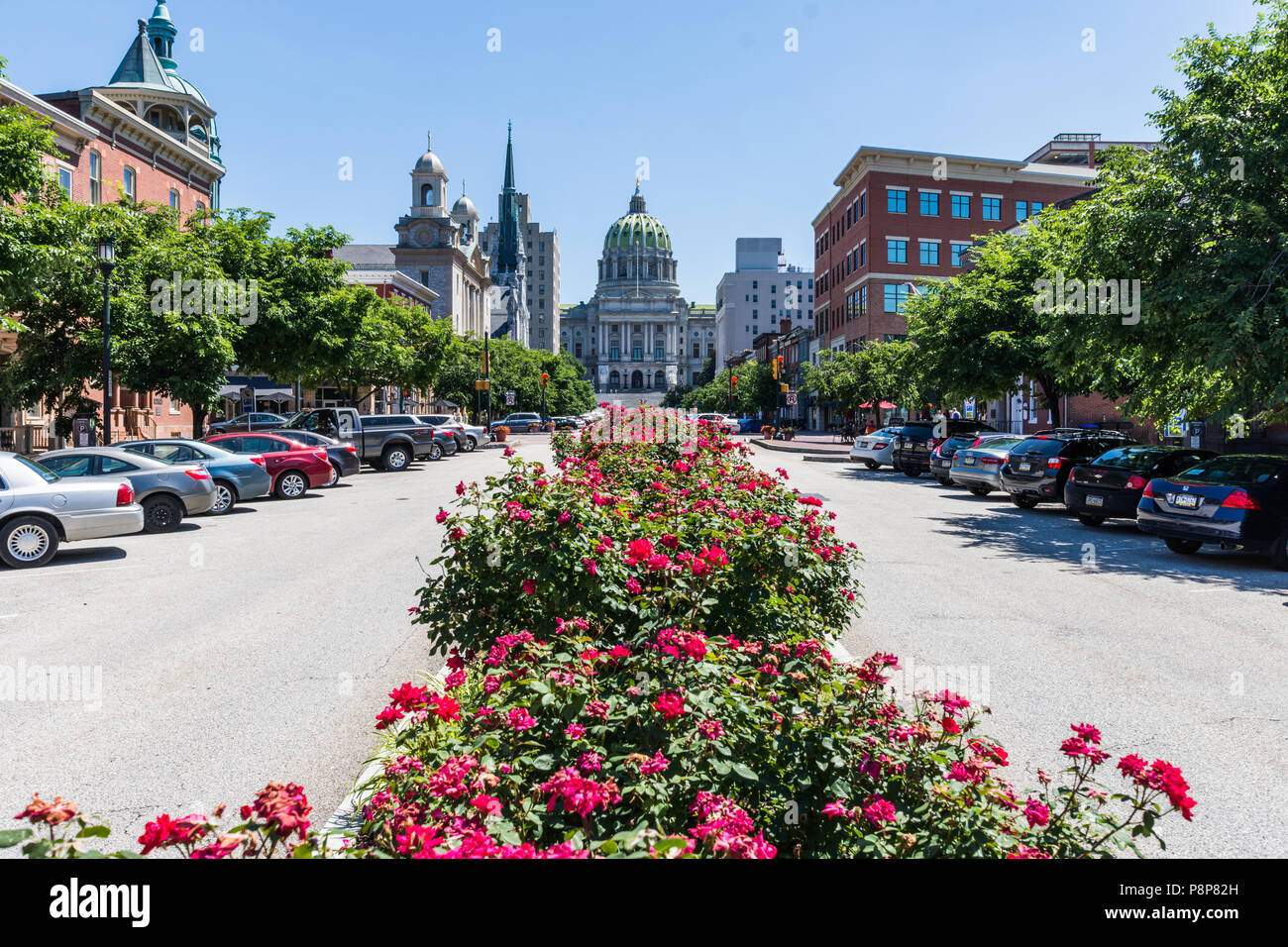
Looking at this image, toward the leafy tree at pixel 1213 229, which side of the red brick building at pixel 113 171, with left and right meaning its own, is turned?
front

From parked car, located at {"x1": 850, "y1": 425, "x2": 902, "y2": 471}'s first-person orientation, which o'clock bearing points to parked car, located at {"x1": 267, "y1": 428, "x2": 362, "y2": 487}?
parked car, located at {"x1": 267, "y1": 428, "x2": 362, "y2": 487} is roughly at 6 o'clock from parked car, located at {"x1": 850, "y1": 425, "x2": 902, "y2": 471}.

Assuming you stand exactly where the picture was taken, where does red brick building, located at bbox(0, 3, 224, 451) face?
facing the viewer and to the right of the viewer

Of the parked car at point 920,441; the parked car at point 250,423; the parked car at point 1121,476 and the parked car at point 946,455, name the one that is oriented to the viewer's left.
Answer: the parked car at point 250,423

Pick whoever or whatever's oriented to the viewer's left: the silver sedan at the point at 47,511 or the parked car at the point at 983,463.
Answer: the silver sedan

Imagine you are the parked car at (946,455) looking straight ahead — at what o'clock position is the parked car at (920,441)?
the parked car at (920,441) is roughly at 10 o'clock from the parked car at (946,455).

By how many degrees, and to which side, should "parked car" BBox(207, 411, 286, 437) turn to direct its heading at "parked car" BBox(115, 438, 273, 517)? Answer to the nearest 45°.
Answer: approximately 90° to its left

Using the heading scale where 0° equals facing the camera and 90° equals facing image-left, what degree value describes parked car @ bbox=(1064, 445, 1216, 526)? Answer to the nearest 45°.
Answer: approximately 225°

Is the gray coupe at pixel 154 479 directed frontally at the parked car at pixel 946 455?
no

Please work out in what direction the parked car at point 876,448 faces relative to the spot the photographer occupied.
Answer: facing away from the viewer and to the right of the viewer

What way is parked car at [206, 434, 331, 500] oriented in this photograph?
to the viewer's left

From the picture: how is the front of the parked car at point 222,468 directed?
to the viewer's left

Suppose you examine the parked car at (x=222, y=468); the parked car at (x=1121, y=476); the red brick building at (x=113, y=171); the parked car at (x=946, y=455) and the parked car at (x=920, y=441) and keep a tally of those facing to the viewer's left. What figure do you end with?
1

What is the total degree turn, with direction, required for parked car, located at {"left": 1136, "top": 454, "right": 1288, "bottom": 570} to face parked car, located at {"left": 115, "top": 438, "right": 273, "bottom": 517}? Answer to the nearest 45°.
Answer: approximately 135° to its left

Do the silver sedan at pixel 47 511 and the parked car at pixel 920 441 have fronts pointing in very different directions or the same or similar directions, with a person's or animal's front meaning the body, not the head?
very different directions

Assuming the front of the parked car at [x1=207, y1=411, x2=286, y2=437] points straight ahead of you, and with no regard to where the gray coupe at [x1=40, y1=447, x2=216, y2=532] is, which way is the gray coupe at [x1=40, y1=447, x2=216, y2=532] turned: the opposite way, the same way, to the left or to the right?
the same way

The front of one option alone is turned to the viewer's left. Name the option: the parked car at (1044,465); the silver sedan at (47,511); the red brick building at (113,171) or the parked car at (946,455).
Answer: the silver sedan

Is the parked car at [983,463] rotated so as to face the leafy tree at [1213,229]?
no
